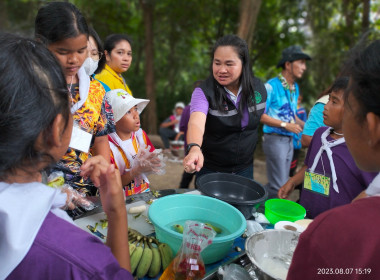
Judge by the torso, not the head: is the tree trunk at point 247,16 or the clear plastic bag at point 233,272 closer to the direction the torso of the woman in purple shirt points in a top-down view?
the clear plastic bag

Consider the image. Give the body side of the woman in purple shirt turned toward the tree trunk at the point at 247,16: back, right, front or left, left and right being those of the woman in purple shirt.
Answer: back

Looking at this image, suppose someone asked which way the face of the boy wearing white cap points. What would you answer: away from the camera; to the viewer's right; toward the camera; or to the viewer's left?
to the viewer's right

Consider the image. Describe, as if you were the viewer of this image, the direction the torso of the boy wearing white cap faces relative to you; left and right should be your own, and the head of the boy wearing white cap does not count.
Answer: facing the viewer and to the right of the viewer

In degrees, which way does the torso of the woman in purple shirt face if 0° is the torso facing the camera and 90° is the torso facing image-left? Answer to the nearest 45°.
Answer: approximately 0°

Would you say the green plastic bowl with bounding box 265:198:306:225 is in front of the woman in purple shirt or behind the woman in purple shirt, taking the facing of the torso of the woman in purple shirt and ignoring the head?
in front

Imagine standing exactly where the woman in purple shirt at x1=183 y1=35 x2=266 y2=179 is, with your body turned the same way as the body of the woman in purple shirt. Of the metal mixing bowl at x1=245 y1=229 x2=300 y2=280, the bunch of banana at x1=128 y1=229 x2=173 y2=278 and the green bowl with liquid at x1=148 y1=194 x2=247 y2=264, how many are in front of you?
3

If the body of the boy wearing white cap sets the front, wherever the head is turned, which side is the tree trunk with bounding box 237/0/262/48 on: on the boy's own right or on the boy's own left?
on the boy's own left

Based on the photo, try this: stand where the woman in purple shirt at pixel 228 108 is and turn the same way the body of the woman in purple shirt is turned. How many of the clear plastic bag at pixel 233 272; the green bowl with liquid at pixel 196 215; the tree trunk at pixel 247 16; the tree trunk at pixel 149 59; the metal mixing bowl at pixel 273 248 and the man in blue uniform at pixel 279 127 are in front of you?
3

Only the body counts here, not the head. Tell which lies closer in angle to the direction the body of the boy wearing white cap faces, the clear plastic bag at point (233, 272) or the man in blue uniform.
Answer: the clear plastic bag

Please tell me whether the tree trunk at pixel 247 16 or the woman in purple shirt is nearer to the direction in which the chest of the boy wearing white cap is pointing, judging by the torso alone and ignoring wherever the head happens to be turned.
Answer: the woman in purple shirt

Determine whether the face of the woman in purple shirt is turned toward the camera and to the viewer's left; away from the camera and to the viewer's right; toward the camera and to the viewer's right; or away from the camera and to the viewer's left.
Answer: toward the camera and to the viewer's left

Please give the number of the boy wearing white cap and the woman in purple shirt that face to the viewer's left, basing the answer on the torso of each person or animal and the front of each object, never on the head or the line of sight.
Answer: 0
